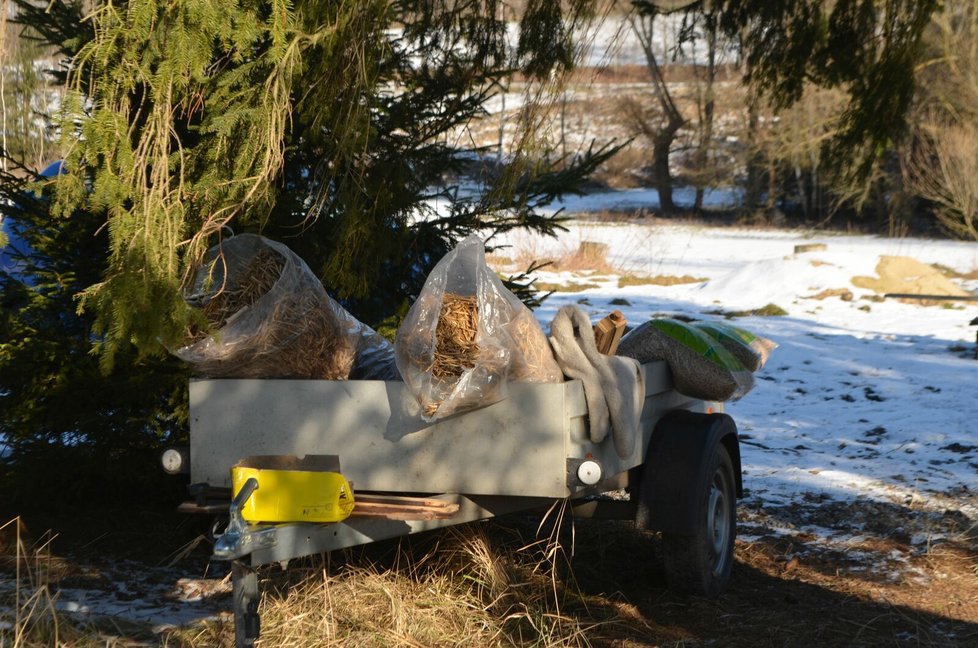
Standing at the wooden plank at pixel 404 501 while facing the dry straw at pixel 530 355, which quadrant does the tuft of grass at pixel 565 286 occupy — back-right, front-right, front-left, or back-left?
front-left

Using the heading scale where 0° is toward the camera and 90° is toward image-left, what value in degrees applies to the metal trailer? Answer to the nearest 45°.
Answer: approximately 45°

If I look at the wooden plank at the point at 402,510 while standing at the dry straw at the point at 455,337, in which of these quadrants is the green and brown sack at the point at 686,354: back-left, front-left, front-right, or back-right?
back-left

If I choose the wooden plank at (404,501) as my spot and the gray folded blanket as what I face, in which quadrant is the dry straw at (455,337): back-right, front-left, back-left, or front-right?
front-left
